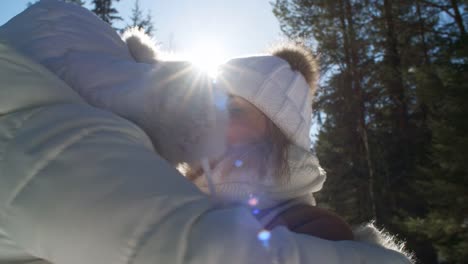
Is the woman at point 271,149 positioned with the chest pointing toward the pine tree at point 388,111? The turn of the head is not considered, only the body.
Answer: no

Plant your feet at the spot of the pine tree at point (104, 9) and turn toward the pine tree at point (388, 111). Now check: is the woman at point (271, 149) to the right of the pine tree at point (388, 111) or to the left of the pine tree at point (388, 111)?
right

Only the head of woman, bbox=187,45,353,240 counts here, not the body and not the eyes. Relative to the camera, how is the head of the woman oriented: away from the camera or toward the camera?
toward the camera

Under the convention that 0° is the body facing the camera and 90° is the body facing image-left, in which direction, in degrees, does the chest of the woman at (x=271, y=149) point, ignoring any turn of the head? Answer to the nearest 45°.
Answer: approximately 90°

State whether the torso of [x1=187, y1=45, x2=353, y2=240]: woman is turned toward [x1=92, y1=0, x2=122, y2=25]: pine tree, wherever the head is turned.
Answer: no
